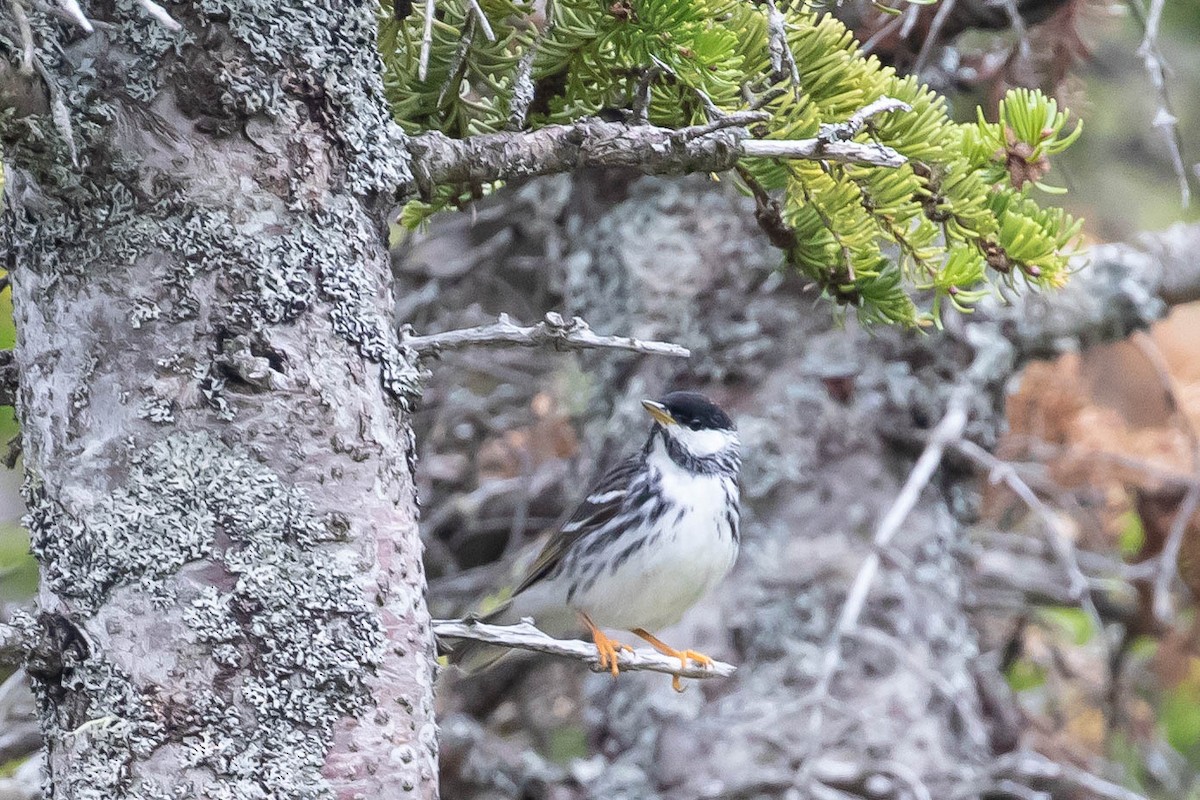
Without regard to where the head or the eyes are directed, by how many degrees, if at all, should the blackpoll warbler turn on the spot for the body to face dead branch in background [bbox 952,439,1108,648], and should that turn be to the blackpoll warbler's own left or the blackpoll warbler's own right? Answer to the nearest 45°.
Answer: approximately 45° to the blackpoll warbler's own left

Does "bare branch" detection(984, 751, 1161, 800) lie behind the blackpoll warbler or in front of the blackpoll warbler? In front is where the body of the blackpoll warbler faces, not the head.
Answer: in front
